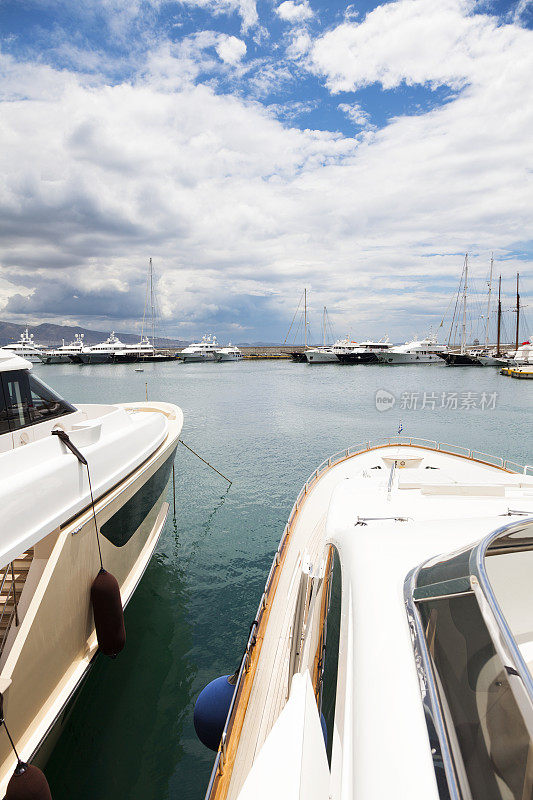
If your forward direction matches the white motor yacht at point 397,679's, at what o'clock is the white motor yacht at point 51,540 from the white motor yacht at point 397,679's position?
the white motor yacht at point 51,540 is roughly at 10 o'clock from the white motor yacht at point 397,679.

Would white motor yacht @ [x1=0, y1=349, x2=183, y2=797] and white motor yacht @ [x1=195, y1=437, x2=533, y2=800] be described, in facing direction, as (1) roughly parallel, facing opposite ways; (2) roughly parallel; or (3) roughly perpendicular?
roughly parallel

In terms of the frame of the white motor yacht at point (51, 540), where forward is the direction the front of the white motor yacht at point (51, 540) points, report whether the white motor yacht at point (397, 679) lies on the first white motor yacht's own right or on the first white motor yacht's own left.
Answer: on the first white motor yacht's own right

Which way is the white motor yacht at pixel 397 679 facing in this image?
away from the camera

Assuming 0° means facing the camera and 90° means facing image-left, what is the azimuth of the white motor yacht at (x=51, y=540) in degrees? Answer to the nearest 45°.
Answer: approximately 225°

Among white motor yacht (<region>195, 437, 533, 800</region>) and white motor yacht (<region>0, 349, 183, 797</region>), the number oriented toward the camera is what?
0
